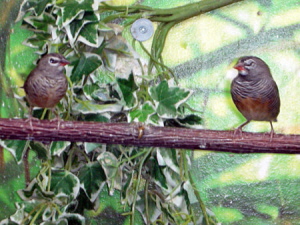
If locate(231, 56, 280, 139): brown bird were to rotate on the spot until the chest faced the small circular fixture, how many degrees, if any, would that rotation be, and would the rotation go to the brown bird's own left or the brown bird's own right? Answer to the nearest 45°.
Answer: approximately 90° to the brown bird's own right

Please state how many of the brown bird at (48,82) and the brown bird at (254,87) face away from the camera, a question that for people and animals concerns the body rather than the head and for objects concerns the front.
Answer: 0

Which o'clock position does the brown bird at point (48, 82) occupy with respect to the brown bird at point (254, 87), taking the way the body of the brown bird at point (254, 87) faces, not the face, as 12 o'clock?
the brown bird at point (48, 82) is roughly at 1 o'clock from the brown bird at point (254, 87).

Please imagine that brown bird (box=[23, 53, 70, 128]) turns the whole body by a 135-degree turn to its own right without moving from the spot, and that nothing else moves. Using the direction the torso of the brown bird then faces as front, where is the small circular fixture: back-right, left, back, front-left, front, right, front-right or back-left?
back-right

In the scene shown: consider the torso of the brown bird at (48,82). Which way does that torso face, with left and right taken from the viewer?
facing the viewer and to the right of the viewer

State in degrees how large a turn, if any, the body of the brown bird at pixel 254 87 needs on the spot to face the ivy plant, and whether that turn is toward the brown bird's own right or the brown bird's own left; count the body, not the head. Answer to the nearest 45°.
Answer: approximately 45° to the brown bird's own right

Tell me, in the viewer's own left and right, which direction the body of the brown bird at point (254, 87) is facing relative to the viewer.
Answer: facing the viewer and to the left of the viewer
